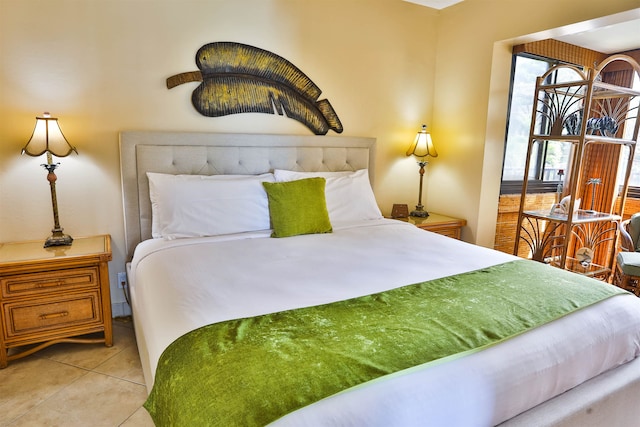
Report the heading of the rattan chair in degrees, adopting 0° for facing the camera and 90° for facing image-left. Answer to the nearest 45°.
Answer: approximately 45°

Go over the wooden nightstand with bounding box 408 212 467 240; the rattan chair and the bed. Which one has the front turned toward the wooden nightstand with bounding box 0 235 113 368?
the rattan chair

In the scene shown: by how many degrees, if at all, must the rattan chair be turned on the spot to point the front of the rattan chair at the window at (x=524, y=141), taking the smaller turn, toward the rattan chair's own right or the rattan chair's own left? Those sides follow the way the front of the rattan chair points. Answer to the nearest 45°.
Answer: approximately 45° to the rattan chair's own right

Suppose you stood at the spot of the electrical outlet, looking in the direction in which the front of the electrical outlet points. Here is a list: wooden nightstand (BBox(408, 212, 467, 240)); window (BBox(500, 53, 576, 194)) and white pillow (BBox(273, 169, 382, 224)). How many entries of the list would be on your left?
3

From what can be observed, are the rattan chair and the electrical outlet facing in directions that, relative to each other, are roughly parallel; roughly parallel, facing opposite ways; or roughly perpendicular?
roughly perpendicular

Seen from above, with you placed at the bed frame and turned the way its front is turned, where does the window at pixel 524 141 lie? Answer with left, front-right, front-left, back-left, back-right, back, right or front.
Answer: left

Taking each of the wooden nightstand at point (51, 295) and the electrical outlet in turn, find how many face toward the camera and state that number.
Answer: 2

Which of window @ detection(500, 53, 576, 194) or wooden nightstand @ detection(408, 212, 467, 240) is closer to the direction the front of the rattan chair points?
the wooden nightstand

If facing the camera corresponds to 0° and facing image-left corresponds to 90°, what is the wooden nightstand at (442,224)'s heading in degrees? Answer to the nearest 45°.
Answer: approximately 315°

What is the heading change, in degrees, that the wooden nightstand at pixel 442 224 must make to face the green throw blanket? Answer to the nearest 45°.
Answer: approximately 45° to its right
